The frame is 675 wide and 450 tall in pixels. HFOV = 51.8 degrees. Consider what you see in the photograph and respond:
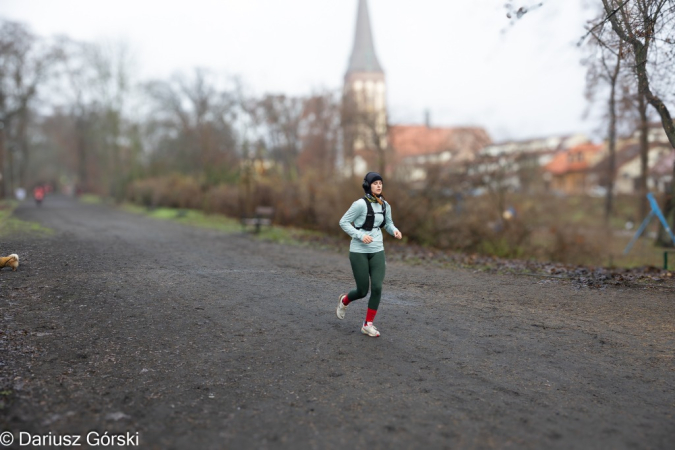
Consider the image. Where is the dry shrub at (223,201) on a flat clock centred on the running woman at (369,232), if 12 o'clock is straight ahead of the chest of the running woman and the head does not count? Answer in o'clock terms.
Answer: The dry shrub is roughly at 7 o'clock from the running woman.

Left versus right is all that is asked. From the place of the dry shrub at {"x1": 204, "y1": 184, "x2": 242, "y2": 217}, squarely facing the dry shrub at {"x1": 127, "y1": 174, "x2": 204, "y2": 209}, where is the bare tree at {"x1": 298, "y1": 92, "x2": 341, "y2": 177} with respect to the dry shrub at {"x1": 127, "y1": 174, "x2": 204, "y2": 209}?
right

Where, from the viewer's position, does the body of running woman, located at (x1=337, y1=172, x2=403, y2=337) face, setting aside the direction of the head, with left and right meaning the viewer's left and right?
facing the viewer and to the right of the viewer

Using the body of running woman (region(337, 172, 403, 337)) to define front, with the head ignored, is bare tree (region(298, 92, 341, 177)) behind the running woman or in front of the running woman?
behind

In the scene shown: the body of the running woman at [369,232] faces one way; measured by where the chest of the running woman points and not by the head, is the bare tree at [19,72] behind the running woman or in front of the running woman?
behind

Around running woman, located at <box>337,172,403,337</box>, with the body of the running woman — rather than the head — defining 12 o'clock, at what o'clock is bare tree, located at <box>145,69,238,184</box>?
The bare tree is roughly at 7 o'clock from the running woman.
